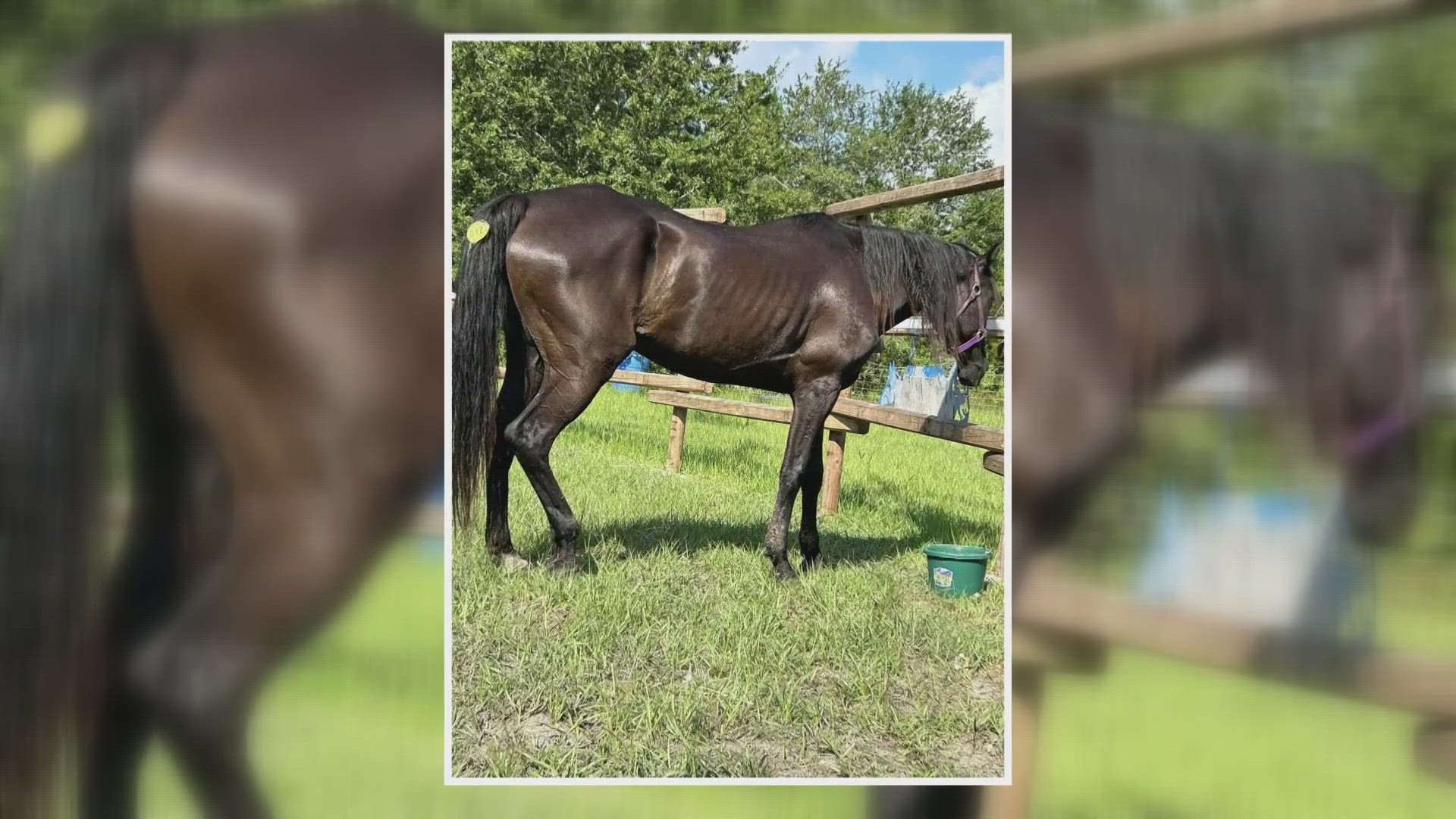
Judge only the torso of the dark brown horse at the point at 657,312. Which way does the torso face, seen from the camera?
to the viewer's right
